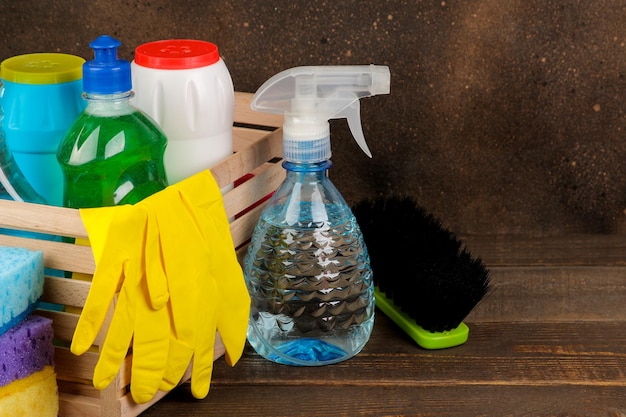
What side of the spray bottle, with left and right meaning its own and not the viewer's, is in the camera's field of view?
right
